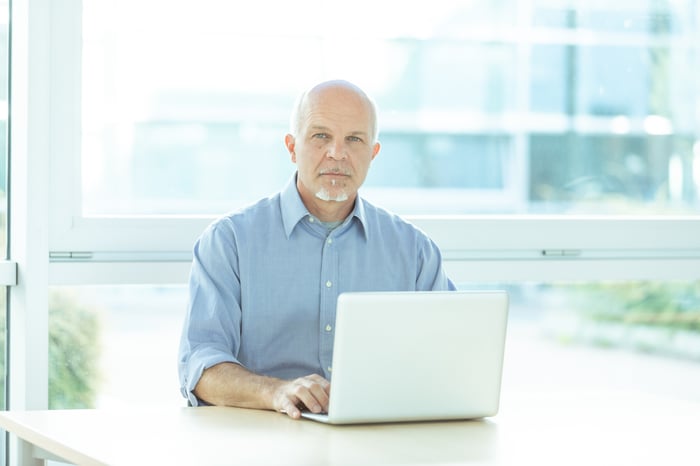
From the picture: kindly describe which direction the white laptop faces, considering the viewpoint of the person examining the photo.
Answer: facing away from the viewer and to the left of the viewer

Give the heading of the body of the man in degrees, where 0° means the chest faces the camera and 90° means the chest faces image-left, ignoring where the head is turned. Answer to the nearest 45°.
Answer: approximately 0°

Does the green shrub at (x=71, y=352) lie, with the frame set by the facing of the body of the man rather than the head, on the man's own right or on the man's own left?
on the man's own right

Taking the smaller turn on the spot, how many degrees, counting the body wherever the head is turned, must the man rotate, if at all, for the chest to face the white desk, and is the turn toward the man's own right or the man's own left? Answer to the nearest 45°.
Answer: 0° — they already face it

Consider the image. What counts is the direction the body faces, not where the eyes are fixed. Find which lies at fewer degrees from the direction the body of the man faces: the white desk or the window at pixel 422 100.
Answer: the white desk

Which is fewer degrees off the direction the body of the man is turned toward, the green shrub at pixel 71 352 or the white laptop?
the white laptop

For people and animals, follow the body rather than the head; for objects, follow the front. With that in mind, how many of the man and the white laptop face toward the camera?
1
